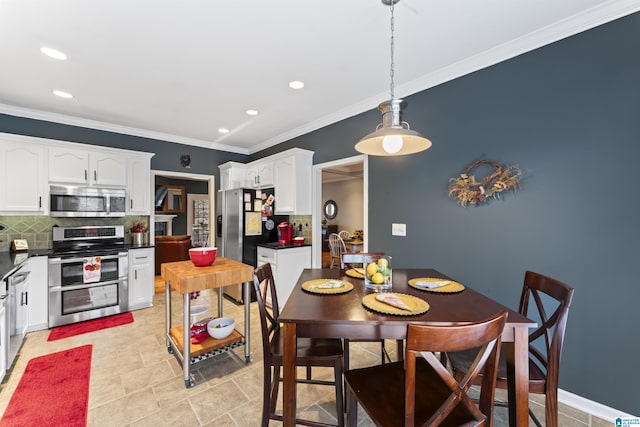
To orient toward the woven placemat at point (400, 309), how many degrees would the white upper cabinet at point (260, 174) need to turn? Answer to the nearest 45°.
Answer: approximately 45° to its left

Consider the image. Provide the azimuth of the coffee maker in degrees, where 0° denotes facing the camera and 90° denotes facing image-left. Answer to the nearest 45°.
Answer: approximately 45°

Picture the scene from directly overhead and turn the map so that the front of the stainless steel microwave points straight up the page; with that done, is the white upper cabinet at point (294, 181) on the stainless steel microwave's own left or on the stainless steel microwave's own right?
on the stainless steel microwave's own left

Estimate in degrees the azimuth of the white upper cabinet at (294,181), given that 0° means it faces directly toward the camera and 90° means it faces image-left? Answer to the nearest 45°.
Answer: approximately 45°

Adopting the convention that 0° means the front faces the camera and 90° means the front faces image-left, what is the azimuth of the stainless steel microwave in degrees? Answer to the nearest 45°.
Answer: approximately 0°

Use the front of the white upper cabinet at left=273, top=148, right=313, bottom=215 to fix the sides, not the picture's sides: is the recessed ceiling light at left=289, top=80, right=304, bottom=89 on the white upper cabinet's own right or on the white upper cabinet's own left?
on the white upper cabinet's own left

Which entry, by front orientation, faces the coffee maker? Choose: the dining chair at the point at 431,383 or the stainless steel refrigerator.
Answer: the dining chair

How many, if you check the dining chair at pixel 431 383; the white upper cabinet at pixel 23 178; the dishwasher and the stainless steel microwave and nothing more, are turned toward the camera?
2
